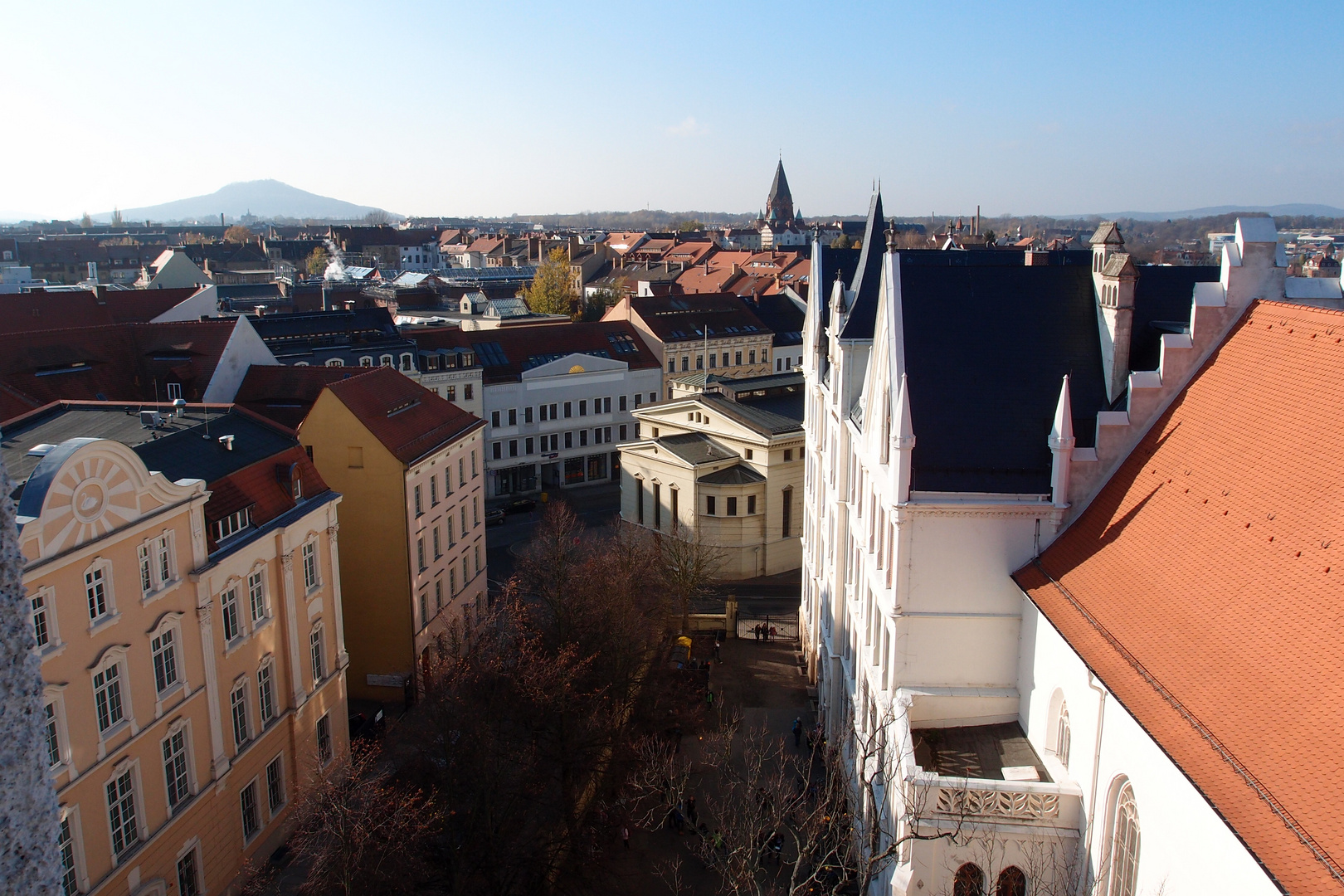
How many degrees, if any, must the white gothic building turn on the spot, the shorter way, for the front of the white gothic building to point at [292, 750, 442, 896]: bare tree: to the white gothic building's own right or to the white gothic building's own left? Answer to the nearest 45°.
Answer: approximately 45° to the white gothic building's own left

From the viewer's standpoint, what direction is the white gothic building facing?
to the viewer's left

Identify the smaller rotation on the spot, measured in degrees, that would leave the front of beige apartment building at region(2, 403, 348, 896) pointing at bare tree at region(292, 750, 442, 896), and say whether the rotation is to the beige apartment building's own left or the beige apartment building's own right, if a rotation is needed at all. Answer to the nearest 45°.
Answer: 0° — it already faces it

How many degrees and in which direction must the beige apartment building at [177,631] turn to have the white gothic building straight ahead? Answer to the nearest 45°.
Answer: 0° — it already faces it

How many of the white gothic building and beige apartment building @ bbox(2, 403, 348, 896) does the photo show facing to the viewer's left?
1

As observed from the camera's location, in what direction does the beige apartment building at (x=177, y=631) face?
facing the viewer and to the right of the viewer

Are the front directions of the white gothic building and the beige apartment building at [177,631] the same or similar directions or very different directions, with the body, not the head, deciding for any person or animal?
very different directions

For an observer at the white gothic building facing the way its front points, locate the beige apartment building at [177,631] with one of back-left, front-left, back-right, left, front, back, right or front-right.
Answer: front
